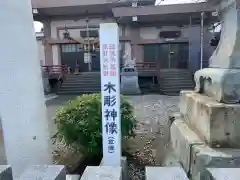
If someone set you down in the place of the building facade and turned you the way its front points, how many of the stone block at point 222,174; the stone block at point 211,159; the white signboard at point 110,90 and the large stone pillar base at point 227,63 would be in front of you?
4

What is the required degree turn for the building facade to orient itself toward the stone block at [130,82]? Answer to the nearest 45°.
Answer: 0° — it already faces it

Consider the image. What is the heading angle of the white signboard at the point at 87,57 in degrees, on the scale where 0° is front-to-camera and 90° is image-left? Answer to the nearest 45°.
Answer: approximately 0°

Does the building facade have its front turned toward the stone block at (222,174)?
yes

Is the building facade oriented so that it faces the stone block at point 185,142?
yes
